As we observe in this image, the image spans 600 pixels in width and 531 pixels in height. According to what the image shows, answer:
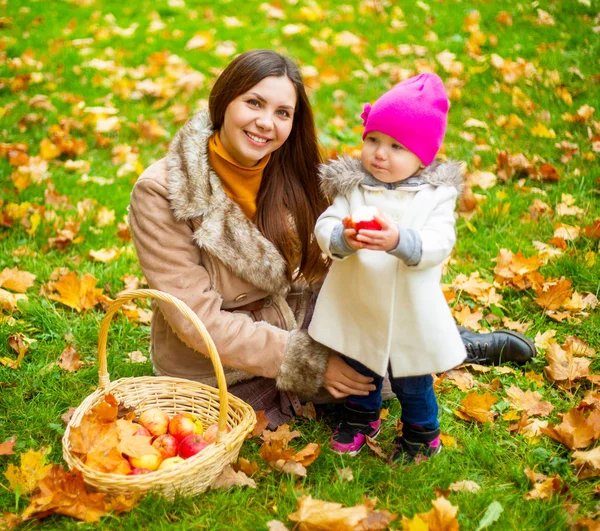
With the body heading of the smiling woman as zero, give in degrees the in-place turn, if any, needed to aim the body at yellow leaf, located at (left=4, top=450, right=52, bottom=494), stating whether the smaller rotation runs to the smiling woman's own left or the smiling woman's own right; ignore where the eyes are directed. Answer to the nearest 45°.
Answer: approximately 90° to the smiling woman's own right

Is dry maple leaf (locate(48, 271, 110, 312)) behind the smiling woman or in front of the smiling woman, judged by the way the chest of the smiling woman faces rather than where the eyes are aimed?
behind

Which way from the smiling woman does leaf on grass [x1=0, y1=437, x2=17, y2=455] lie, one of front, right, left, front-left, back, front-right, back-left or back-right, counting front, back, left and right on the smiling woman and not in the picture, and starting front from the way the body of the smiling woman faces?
right

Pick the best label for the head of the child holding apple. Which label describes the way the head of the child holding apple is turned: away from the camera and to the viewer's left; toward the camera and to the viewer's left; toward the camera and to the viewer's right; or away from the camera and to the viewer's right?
toward the camera and to the viewer's left

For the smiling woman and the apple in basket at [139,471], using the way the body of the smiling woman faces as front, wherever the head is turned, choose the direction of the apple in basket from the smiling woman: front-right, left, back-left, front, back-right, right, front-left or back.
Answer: front-right

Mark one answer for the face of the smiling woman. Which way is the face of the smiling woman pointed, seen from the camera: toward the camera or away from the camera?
toward the camera

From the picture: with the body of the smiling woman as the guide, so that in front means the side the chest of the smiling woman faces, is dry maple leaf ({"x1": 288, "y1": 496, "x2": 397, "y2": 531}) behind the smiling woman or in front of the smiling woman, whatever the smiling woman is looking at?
in front

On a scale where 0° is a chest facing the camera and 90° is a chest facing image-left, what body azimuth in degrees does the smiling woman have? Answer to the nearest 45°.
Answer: approximately 315°

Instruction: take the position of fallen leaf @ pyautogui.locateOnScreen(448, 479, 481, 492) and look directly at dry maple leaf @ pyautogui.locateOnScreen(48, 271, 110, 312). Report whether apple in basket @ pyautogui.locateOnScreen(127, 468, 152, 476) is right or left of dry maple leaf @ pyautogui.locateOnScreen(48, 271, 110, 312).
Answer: left

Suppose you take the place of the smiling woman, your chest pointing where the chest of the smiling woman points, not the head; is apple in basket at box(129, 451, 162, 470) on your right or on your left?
on your right
